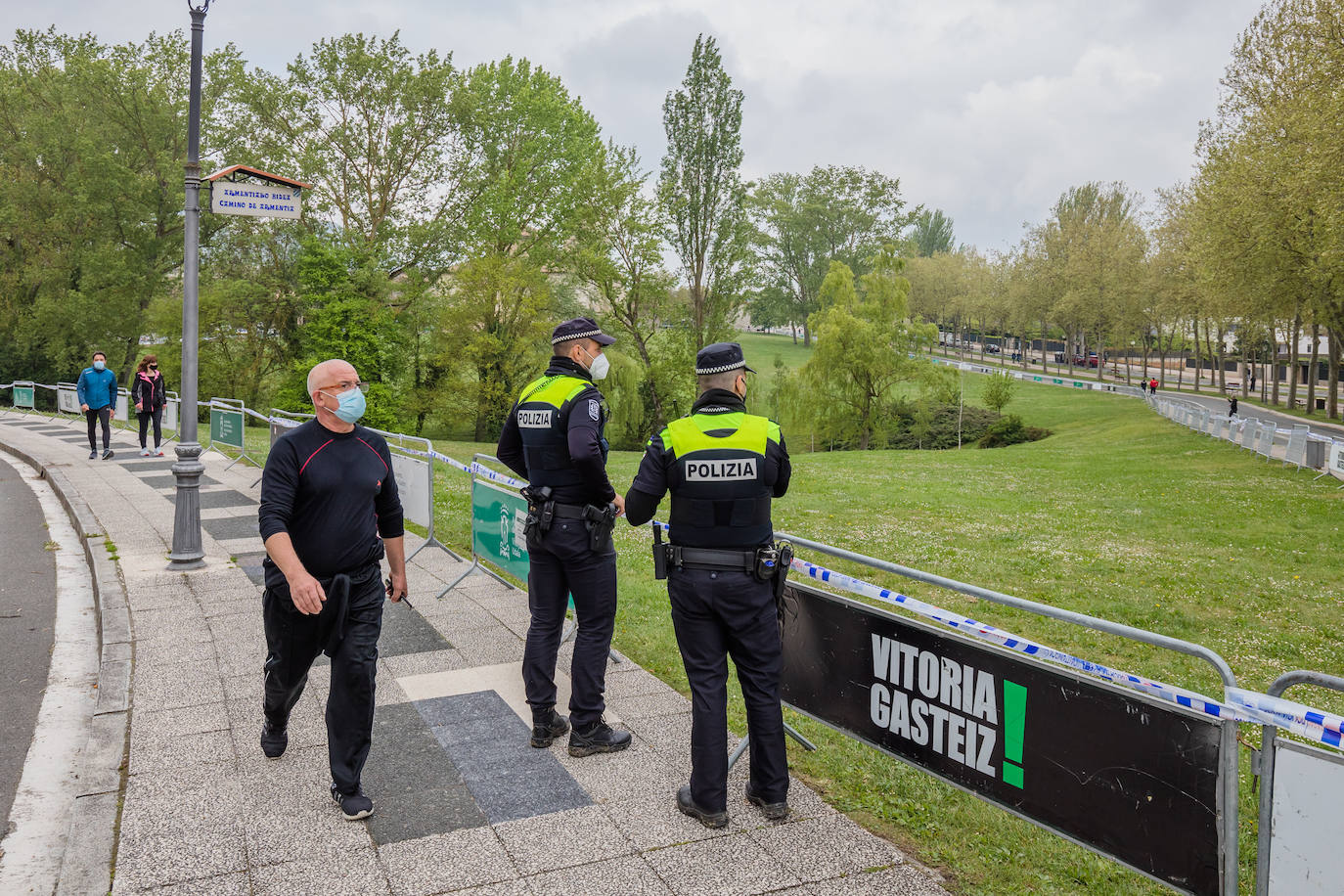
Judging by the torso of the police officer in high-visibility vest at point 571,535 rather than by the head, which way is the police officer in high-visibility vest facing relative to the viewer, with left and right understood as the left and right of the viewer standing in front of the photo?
facing away from the viewer and to the right of the viewer

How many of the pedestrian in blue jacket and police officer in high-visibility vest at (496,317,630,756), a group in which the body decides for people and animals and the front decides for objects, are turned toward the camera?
1

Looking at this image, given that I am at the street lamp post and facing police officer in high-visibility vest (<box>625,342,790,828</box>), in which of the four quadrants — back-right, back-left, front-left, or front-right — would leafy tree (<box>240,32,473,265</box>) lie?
back-left

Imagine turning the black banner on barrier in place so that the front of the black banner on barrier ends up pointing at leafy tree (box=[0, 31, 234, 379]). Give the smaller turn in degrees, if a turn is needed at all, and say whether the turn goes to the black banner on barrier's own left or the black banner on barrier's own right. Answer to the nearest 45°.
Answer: approximately 90° to the black banner on barrier's own right

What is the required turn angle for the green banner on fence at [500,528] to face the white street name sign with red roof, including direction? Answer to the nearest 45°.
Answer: approximately 90° to its right

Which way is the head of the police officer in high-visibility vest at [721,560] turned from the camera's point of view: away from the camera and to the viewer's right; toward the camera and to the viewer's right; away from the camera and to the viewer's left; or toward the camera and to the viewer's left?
away from the camera and to the viewer's right

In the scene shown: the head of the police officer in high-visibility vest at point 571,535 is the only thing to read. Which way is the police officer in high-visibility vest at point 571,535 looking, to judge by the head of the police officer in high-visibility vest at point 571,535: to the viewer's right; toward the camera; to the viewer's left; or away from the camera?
to the viewer's right

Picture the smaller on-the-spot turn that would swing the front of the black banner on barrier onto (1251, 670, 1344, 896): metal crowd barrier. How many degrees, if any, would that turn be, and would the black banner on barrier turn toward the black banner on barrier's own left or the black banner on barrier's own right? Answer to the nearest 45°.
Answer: approximately 90° to the black banner on barrier's own left
